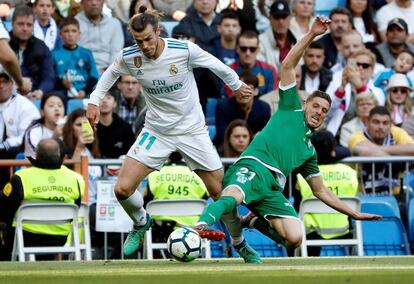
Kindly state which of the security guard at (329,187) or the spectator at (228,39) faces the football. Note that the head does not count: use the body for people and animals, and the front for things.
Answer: the spectator at (228,39)

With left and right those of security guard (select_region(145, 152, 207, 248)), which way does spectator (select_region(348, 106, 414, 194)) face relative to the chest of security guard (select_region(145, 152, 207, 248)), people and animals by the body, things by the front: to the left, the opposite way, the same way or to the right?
the opposite way

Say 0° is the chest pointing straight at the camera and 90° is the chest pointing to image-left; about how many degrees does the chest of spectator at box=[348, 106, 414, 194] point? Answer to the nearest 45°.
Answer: approximately 0°

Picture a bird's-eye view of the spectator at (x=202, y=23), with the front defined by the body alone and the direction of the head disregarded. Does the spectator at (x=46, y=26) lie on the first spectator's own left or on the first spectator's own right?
on the first spectator's own right

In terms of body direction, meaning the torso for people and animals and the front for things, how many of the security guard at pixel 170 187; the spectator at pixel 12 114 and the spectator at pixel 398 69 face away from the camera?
1

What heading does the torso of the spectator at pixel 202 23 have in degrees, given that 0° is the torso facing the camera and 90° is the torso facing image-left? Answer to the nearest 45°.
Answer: approximately 0°
